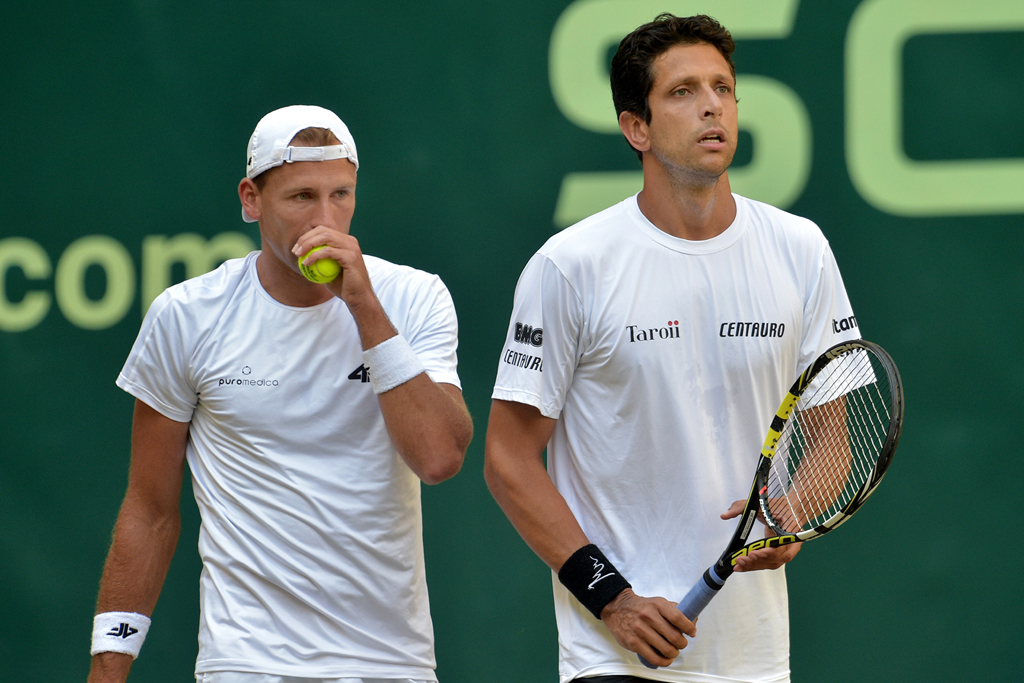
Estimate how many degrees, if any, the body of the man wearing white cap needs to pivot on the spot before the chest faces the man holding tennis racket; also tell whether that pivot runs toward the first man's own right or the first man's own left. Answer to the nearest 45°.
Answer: approximately 90° to the first man's own left

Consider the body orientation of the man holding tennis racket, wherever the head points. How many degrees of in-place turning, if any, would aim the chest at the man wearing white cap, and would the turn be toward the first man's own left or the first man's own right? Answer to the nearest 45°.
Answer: approximately 135° to the first man's own right

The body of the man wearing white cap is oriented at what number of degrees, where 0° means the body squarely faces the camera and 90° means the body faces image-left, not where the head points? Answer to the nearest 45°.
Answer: approximately 0°

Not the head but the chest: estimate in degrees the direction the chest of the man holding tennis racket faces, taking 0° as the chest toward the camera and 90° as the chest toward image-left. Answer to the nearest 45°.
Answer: approximately 315°

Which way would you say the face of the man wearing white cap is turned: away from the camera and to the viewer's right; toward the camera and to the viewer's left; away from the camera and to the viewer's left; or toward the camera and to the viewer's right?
toward the camera and to the viewer's right
